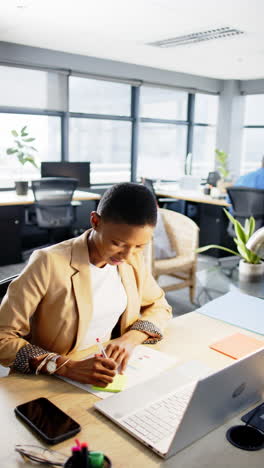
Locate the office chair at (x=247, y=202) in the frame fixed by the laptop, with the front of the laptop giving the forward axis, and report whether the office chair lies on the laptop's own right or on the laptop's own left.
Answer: on the laptop's own right

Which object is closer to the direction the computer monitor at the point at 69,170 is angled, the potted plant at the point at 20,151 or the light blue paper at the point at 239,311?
the light blue paper

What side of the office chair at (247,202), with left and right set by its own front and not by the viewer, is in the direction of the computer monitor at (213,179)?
front

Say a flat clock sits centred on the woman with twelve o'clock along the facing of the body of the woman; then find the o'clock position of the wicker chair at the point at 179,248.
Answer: The wicker chair is roughly at 8 o'clock from the woman.

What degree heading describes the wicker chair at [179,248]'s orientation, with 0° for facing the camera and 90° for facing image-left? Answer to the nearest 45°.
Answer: approximately 45°

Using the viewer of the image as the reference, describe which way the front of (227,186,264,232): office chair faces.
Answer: facing away from the viewer

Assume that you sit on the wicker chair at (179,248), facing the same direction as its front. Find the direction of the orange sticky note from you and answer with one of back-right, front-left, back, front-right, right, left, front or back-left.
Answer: front-left

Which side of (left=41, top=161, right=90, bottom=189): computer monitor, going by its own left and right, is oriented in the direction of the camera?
front

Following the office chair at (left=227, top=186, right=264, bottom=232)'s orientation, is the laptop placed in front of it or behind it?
behind

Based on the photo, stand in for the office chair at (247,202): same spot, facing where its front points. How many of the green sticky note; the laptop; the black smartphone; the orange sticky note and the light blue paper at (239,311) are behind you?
5

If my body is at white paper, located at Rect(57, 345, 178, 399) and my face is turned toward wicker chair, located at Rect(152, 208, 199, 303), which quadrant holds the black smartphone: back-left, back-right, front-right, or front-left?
back-left

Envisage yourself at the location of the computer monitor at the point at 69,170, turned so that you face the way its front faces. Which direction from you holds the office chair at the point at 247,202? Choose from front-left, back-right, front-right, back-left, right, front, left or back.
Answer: front-left

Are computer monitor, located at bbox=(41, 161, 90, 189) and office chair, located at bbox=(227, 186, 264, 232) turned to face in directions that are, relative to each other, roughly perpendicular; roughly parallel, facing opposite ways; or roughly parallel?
roughly parallel, facing opposite ways

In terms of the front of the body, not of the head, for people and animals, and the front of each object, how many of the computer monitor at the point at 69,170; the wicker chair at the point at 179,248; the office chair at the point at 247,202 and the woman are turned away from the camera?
1

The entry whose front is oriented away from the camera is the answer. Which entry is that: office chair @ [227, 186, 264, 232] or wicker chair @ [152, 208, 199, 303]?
office chair @ [227, 186, 264, 232]

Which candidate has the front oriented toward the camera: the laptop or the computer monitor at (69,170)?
the computer monitor

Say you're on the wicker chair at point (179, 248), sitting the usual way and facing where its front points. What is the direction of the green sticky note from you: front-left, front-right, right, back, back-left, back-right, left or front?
front-left

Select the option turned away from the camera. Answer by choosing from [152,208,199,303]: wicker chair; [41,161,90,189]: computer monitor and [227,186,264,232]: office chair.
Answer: [227,186,264,232]: office chair

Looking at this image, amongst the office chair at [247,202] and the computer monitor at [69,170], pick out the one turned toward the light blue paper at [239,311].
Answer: the computer monitor

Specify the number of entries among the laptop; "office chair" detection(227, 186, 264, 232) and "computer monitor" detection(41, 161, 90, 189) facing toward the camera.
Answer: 1
